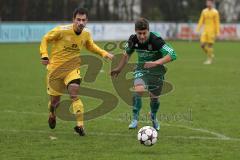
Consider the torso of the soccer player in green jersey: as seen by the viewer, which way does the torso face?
toward the camera

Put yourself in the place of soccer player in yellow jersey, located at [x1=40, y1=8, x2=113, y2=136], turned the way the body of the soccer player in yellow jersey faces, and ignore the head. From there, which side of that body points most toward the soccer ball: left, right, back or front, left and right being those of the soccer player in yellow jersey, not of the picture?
front

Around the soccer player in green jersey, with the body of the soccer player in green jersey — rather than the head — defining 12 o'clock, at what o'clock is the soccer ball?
The soccer ball is roughly at 12 o'clock from the soccer player in green jersey.

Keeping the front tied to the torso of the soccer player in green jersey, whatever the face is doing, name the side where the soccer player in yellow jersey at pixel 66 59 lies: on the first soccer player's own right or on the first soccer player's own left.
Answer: on the first soccer player's own right

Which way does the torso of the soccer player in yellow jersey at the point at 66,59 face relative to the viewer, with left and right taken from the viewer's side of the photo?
facing the viewer and to the right of the viewer

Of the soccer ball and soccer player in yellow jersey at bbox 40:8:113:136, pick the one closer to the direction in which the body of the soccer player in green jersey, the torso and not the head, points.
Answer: the soccer ball

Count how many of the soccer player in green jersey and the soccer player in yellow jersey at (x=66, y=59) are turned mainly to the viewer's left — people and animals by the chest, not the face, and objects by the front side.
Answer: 0

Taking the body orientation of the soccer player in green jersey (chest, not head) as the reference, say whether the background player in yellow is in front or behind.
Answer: behind

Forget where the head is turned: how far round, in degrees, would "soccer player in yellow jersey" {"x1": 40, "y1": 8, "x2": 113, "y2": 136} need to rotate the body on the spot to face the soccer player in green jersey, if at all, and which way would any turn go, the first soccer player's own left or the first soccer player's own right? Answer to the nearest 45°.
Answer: approximately 45° to the first soccer player's own left
